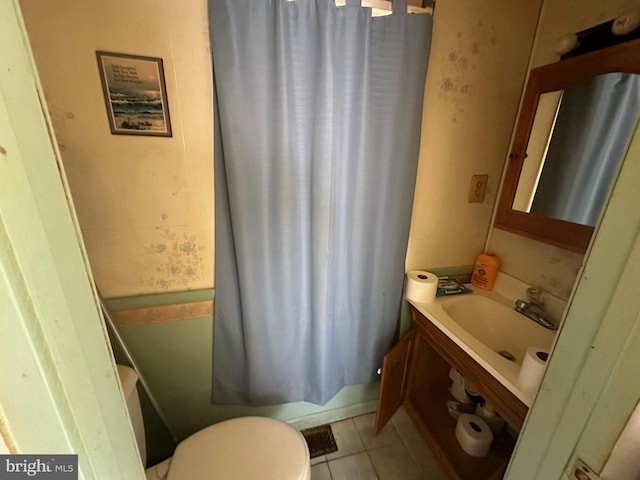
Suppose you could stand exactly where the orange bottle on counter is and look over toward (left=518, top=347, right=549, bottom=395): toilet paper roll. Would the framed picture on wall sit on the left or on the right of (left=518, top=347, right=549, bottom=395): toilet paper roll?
right

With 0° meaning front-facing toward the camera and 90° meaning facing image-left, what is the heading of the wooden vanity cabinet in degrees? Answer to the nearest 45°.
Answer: approximately 45°

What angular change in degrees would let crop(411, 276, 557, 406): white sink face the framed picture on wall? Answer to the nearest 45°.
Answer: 0° — it already faces it
